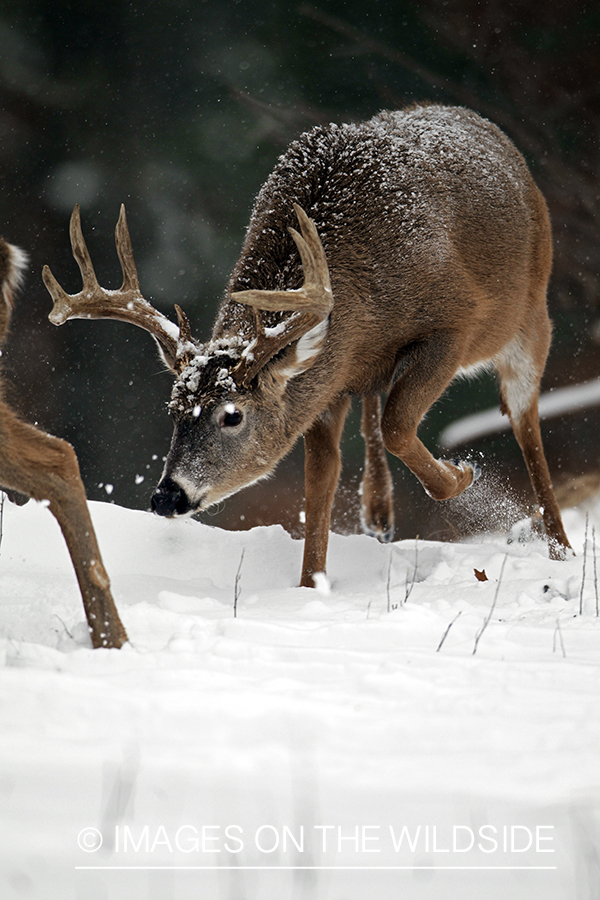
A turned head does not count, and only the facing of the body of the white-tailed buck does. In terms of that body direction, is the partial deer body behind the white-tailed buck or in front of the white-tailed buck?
in front
